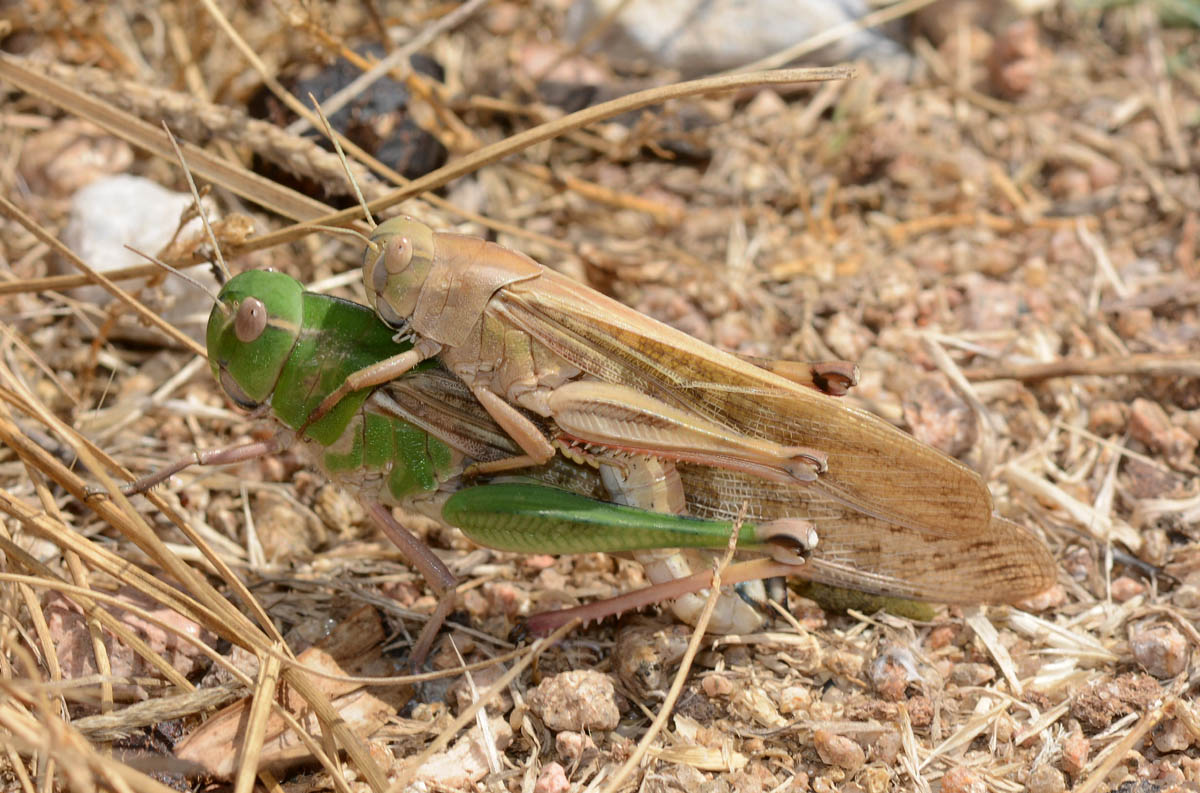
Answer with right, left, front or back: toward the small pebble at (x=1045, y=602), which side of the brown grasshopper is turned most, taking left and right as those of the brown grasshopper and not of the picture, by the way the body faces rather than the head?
back

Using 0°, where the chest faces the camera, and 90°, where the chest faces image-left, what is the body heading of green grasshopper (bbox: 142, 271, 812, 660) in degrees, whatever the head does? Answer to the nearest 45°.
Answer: approximately 90°

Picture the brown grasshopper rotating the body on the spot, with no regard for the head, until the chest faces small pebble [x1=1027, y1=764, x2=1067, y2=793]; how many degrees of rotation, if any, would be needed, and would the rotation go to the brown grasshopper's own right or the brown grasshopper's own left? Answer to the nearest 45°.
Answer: approximately 135° to the brown grasshopper's own left

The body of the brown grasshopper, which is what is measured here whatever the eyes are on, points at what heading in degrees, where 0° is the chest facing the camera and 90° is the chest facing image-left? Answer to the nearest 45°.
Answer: approximately 90°

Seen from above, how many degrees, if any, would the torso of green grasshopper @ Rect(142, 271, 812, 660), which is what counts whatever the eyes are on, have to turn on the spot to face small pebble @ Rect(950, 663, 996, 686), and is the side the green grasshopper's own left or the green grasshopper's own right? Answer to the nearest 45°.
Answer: approximately 180°

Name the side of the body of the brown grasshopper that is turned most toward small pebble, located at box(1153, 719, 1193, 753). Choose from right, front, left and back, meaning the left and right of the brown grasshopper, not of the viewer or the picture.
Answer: back
